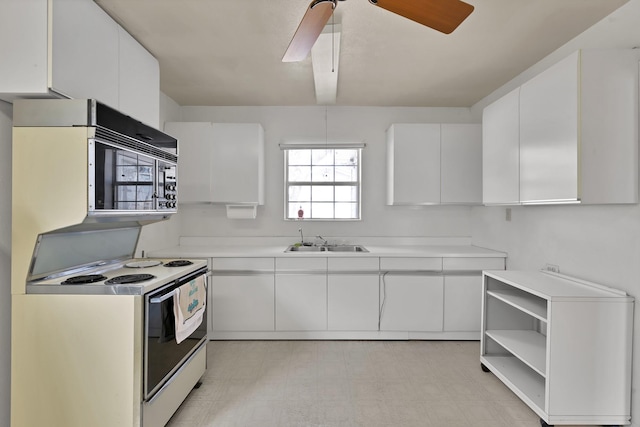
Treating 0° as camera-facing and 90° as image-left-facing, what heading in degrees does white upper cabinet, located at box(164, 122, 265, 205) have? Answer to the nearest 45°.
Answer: approximately 0°

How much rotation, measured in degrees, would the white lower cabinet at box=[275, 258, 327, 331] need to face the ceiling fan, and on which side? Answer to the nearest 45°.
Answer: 0° — it already faces it

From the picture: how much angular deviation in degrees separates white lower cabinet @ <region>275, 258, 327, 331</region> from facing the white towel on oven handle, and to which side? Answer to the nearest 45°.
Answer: approximately 45° to its right

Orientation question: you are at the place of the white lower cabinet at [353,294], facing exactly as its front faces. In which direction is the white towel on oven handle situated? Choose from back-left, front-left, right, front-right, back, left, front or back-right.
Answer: front-right

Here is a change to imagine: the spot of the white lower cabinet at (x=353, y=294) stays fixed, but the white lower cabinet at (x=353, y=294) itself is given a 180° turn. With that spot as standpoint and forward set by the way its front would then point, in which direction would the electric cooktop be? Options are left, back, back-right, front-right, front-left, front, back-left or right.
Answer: back-left

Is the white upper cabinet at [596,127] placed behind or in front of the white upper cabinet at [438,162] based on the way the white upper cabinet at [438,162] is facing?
in front

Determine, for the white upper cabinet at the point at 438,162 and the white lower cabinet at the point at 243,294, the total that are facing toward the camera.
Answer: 2

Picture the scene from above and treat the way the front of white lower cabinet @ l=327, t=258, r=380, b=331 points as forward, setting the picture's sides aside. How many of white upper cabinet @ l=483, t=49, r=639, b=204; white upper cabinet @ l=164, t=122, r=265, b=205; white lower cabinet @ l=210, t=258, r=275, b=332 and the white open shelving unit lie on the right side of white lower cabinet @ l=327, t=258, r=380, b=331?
2

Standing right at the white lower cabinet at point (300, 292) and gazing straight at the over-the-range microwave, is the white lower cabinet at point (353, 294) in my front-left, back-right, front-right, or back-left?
back-left

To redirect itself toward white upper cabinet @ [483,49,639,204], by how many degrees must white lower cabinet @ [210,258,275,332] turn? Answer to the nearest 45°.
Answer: approximately 45° to its left

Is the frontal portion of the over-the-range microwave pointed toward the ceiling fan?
yes
